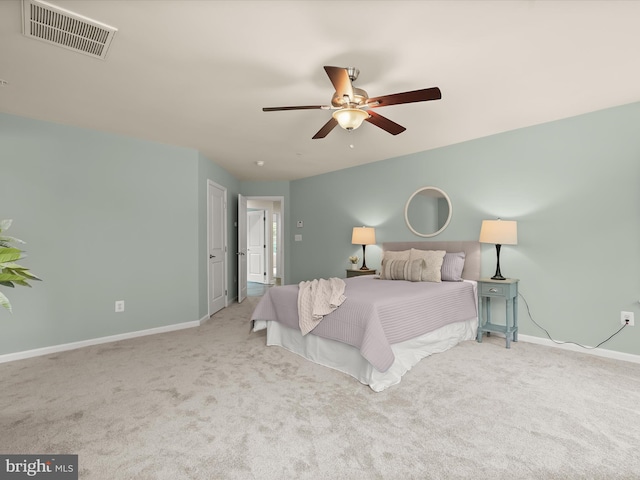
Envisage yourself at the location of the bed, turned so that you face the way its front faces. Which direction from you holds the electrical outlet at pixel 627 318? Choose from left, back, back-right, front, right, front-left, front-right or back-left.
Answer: back-left

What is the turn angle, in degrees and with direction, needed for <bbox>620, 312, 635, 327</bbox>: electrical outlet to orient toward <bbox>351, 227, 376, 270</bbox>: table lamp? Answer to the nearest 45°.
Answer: approximately 90° to its right

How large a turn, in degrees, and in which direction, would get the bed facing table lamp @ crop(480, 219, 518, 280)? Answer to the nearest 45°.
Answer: approximately 180°

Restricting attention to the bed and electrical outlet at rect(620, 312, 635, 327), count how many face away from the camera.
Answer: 0

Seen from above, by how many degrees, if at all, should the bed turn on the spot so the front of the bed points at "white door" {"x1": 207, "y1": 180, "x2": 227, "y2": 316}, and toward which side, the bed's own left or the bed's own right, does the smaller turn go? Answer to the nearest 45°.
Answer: approximately 90° to the bed's own right

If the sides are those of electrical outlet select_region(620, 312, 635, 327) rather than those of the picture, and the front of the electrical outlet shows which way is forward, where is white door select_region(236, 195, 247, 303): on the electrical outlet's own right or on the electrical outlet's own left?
on the electrical outlet's own right

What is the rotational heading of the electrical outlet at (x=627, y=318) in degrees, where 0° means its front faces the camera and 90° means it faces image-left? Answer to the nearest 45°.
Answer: approximately 0°

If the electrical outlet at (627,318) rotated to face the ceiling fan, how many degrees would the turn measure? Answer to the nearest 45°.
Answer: approximately 45° to its right
